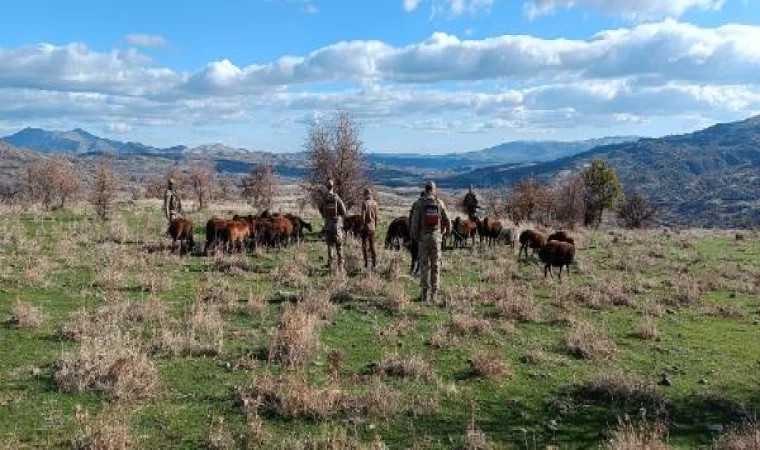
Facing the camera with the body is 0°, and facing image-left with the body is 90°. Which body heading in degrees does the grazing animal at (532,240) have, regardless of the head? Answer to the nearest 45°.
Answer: approximately 45°

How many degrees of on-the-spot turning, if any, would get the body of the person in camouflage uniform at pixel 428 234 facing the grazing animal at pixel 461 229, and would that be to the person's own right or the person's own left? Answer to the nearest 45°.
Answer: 0° — they already face it

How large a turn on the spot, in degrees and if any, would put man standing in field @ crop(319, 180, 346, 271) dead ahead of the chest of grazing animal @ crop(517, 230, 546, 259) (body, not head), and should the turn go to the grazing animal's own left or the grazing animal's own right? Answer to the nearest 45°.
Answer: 0° — it already faces them

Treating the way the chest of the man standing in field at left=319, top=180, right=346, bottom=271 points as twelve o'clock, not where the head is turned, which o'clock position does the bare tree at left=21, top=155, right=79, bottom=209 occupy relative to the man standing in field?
The bare tree is roughly at 11 o'clock from the man standing in field.

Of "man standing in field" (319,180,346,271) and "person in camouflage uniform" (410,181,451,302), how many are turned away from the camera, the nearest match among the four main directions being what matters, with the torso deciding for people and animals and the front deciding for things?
2

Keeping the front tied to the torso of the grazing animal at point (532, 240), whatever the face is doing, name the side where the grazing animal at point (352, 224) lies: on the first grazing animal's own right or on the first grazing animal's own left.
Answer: on the first grazing animal's own right

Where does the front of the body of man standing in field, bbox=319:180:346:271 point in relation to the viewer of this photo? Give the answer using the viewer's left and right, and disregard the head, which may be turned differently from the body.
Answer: facing away from the viewer

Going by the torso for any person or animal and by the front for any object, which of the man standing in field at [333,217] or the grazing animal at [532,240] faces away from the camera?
the man standing in field

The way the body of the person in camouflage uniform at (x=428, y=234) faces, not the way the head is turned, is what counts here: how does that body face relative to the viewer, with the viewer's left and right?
facing away from the viewer

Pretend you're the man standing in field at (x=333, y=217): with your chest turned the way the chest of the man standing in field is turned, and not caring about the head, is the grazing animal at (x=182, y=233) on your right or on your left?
on your left

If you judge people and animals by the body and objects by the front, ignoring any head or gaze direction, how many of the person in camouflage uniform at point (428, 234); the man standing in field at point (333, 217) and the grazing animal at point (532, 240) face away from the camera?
2

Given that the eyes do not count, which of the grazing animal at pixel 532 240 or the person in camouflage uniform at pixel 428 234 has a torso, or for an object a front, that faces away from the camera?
the person in camouflage uniform
